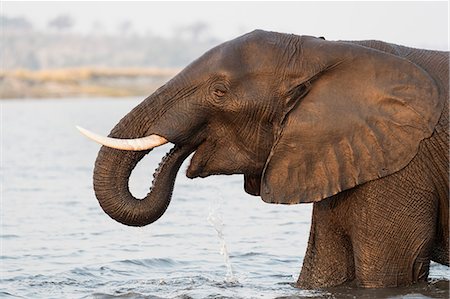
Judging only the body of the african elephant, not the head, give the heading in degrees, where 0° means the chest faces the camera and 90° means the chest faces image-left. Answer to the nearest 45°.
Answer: approximately 90°
